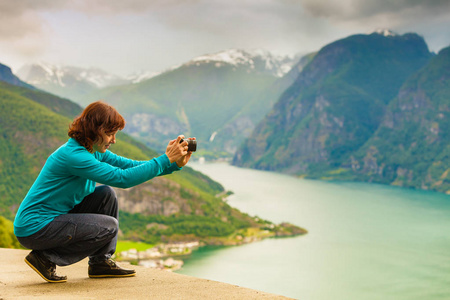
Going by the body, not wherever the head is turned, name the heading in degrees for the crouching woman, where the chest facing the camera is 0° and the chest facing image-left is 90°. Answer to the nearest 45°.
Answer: approximately 270°

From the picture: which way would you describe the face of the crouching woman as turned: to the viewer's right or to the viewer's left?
to the viewer's right
